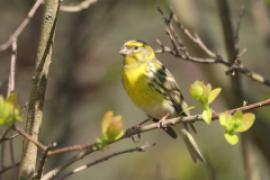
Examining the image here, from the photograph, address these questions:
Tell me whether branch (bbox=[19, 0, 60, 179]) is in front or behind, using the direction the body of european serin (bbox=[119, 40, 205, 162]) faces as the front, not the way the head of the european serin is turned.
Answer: in front

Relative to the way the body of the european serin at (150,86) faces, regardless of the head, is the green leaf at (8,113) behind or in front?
in front

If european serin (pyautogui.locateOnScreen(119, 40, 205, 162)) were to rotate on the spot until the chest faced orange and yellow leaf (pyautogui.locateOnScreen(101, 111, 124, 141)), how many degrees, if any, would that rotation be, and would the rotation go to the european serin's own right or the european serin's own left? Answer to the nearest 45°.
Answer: approximately 45° to the european serin's own right

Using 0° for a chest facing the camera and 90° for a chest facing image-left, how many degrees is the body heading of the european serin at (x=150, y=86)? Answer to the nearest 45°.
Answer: approximately 45°
